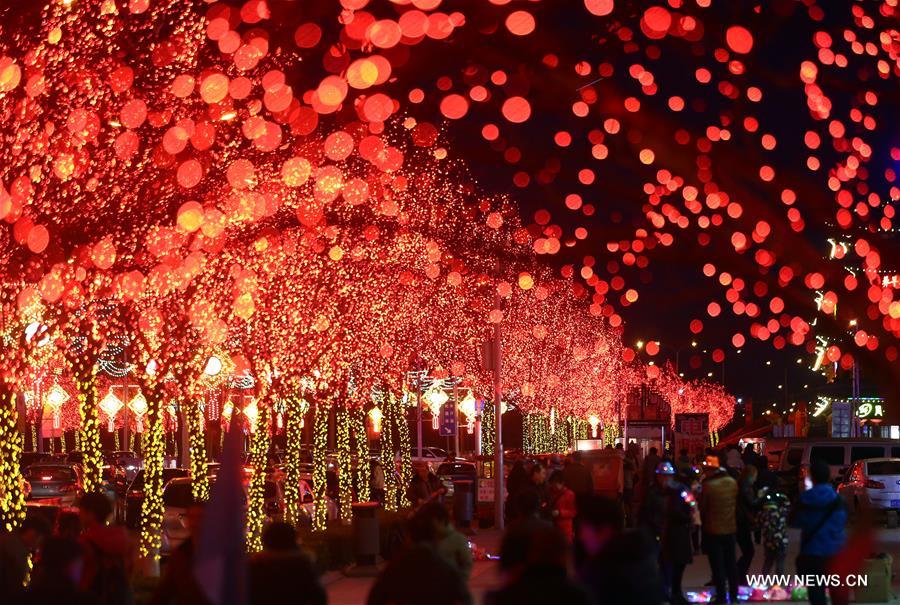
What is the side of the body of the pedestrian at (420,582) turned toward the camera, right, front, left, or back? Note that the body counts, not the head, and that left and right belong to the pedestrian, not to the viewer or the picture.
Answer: back

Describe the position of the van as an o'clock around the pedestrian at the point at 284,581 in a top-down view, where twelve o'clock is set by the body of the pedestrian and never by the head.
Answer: The van is roughly at 1 o'clock from the pedestrian.

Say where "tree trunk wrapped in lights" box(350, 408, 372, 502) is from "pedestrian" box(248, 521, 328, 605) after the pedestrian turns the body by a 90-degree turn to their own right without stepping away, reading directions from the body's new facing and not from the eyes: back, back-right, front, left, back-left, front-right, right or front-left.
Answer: left

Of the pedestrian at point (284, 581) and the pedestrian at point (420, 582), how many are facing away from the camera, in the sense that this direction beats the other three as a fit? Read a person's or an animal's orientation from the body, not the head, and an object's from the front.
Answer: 2

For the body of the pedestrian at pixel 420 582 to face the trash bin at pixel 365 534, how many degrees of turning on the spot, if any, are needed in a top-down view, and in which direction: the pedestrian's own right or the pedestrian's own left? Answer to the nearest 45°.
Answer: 0° — they already face it

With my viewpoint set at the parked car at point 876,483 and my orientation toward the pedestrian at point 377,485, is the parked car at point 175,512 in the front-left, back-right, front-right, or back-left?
front-left

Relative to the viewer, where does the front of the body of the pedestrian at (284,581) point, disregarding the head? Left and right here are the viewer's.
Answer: facing away from the viewer

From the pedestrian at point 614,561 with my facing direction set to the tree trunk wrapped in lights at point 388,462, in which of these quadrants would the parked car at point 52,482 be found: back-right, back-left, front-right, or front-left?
front-left

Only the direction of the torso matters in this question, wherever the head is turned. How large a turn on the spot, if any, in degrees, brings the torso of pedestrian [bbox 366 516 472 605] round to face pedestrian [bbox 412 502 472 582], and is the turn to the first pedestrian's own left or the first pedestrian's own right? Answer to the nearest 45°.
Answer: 0° — they already face them

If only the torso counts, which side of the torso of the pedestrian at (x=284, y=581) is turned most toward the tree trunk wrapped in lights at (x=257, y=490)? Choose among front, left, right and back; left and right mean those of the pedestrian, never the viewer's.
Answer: front

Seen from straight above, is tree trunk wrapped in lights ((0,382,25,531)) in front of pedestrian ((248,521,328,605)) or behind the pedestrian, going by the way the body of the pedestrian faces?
in front
